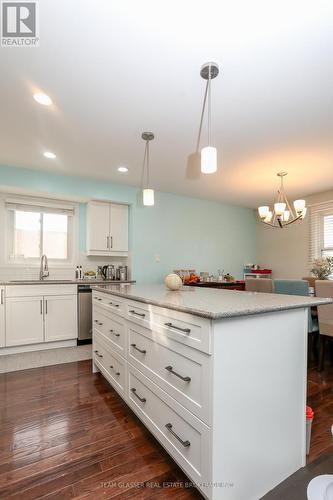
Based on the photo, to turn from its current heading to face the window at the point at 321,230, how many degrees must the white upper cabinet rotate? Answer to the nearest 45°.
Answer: approximately 90° to its left

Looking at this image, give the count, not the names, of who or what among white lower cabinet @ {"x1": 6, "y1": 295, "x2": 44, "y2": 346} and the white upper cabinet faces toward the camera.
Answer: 2

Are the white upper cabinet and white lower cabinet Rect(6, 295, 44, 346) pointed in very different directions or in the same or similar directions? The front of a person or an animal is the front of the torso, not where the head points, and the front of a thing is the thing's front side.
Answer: same or similar directions

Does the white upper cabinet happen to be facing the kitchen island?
yes

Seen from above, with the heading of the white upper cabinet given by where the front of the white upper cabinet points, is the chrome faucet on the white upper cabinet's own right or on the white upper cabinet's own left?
on the white upper cabinet's own right

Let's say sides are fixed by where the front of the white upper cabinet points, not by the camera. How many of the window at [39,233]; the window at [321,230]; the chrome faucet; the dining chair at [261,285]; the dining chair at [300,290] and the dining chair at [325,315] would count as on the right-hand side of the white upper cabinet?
2

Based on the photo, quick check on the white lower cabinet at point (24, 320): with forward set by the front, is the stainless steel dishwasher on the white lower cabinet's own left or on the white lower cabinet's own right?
on the white lower cabinet's own left

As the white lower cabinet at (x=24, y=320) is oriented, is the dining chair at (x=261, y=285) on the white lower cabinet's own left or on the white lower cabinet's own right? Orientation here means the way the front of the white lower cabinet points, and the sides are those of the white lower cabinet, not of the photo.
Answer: on the white lower cabinet's own left

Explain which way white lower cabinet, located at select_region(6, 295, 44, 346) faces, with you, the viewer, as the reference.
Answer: facing the viewer

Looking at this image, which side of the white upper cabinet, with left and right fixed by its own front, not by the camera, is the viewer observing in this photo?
front

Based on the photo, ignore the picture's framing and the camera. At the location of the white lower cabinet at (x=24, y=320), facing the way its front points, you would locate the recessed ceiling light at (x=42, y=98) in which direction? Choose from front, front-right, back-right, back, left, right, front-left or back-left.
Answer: front
